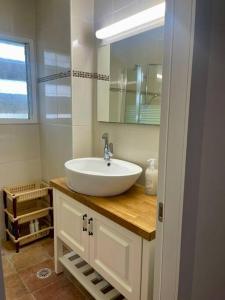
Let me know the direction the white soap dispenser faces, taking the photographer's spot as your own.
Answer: facing the viewer and to the left of the viewer

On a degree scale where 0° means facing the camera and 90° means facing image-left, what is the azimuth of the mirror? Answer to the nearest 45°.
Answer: approximately 45°

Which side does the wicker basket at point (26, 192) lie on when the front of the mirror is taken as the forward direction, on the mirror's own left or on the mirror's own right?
on the mirror's own right

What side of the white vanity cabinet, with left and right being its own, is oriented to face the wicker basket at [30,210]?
right

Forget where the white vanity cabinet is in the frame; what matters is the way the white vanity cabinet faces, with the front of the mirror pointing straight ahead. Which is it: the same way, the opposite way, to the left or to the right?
the same way

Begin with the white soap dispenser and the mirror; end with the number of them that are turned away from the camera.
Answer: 0

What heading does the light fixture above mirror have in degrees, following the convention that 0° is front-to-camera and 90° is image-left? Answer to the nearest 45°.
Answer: approximately 45°
